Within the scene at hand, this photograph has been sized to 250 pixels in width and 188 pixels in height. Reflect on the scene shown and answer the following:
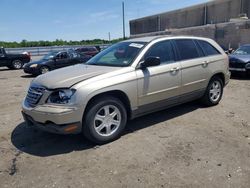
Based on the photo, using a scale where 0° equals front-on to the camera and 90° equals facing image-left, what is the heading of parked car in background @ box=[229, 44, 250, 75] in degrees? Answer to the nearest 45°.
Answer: approximately 45°

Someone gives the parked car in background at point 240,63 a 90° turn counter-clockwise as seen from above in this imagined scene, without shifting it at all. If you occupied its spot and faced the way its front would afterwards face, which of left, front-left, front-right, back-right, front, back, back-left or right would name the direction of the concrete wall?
back-left

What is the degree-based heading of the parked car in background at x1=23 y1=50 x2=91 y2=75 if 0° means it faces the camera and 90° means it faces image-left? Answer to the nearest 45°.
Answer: approximately 45°

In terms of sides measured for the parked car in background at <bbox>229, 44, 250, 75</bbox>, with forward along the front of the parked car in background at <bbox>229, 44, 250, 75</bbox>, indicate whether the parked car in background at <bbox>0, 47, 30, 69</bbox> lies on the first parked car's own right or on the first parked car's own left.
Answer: on the first parked car's own right

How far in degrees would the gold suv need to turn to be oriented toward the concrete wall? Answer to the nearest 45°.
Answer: approximately 135° to its right

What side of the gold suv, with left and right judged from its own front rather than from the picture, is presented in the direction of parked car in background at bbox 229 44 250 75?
back

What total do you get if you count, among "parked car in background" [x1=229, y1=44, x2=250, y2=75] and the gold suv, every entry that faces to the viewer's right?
0

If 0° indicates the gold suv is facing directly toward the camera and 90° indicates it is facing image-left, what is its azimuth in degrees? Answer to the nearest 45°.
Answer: approximately 45°

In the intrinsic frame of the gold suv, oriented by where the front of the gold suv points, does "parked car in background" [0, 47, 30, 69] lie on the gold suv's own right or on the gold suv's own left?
on the gold suv's own right

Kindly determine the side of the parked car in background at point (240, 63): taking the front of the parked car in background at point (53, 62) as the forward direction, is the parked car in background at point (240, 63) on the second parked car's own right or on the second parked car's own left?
on the second parked car's own left
